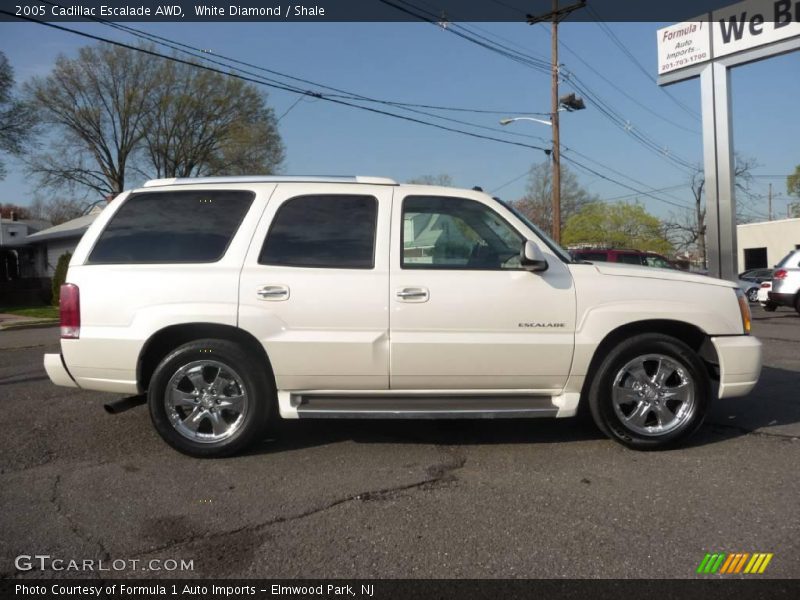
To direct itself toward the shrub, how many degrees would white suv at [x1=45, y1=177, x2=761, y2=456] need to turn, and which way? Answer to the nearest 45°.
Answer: approximately 135° to its left

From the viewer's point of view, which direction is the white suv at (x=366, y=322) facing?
to the viewer's right

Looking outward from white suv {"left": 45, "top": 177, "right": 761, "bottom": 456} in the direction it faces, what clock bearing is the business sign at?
The business sign is roughly at 10 o'clock from the white suv.

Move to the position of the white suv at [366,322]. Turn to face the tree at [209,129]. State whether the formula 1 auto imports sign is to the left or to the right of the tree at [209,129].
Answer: right

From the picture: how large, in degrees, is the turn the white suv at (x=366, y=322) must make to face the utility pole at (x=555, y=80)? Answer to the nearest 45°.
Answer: approximately 90° to its left

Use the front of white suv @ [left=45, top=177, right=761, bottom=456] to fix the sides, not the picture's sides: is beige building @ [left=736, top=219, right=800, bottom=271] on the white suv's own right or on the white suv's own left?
on the white suv's own left

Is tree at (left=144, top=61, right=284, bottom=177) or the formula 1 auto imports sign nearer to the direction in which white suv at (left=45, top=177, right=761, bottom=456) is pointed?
the formula 1 auto imports sign

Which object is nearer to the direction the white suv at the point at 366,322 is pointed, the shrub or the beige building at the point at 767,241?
the beige building

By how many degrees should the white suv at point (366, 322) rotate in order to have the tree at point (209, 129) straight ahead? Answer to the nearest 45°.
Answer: approximately 90° to its left
